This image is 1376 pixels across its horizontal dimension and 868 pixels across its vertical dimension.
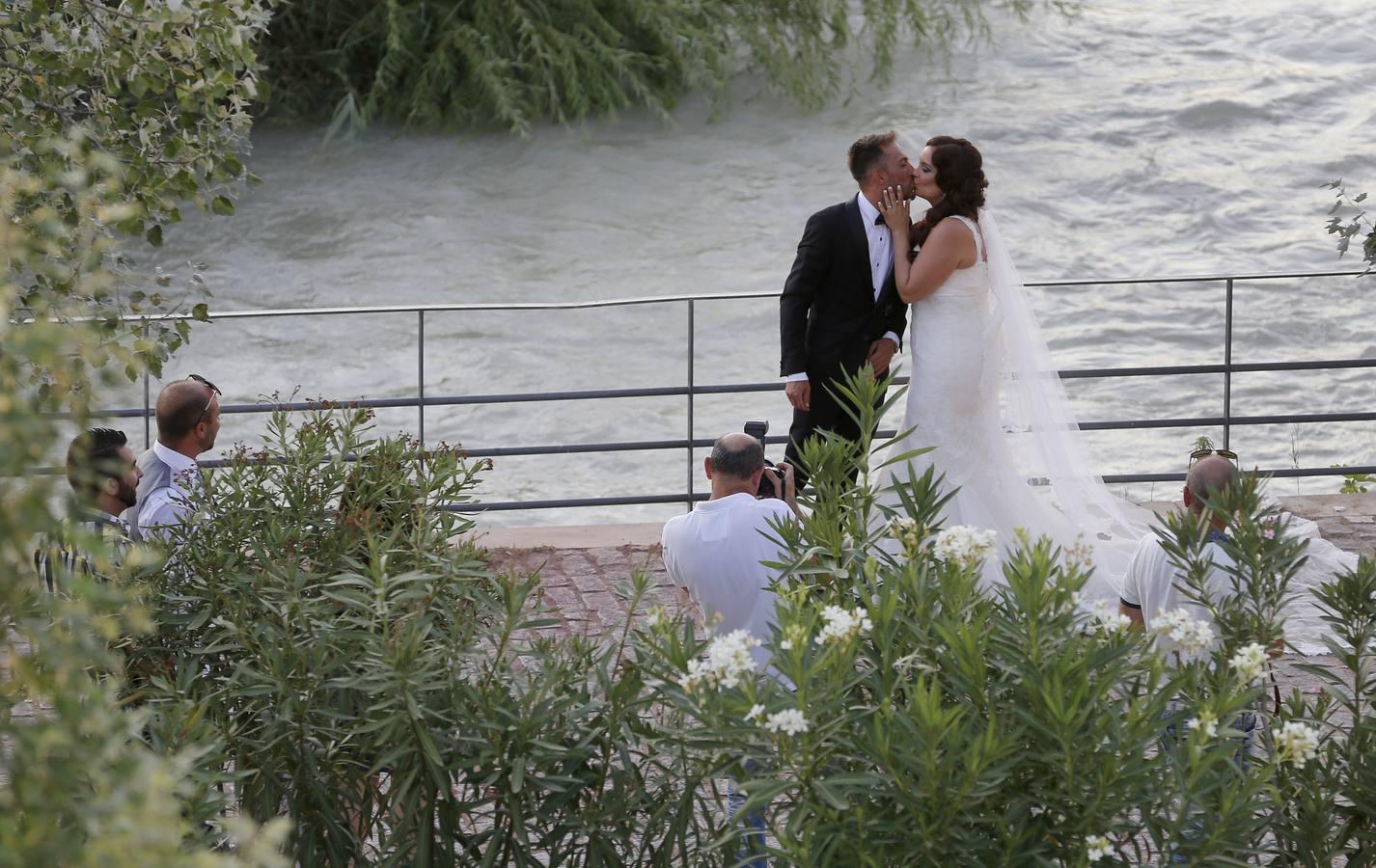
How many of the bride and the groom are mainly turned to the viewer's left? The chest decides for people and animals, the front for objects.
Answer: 1

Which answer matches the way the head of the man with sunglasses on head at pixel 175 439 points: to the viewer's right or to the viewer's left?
to the viewer's right

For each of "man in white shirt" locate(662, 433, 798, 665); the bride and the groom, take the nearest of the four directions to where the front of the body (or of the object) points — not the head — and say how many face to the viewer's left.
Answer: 1

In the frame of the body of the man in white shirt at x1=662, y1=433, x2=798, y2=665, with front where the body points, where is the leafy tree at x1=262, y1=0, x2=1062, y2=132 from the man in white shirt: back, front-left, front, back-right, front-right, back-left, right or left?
front-left

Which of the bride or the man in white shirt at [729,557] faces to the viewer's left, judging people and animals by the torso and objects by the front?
the bride

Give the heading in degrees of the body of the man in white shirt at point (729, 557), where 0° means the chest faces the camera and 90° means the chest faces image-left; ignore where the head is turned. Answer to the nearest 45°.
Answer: approximately 225°

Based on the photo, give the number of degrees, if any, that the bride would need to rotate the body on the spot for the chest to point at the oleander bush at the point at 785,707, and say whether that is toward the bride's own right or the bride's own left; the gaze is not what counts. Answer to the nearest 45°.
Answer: approximately 90° to the bride's own left

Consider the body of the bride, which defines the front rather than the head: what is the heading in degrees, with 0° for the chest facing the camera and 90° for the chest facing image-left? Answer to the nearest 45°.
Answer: approximately 90°

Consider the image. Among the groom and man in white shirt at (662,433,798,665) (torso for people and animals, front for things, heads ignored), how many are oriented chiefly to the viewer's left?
0

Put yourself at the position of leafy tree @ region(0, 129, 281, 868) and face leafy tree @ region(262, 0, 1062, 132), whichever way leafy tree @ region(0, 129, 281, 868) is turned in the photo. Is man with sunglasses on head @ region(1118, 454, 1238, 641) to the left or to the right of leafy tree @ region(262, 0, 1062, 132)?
right

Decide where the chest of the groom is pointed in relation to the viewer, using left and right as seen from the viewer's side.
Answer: facing the viewer and to the right of the viewer

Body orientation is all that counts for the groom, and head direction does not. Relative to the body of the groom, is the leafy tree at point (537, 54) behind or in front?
behind

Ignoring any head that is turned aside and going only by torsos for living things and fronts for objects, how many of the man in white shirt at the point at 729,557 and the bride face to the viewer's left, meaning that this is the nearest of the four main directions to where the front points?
1

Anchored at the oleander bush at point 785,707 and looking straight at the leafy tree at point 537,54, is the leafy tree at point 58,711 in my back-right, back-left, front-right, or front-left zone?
back-left
